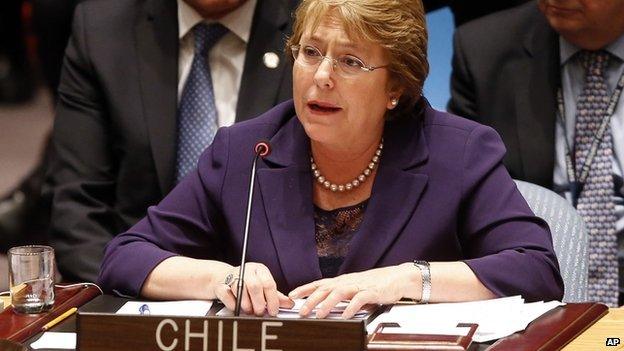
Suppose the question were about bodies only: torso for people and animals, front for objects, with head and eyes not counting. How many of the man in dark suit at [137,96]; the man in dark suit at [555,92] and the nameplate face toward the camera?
3

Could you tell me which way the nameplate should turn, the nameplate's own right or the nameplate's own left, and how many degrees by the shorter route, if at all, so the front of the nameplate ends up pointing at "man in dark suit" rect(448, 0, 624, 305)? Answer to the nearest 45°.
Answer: approximately 135° to the nameplate's own left

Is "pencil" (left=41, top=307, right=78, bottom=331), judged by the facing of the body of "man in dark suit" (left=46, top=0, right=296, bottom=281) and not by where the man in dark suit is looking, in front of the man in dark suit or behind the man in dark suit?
in front

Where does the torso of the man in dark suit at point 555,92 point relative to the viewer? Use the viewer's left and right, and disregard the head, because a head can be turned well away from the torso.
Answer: facing the viewer

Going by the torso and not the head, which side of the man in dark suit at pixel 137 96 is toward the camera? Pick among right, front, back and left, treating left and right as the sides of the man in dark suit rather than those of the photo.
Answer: front

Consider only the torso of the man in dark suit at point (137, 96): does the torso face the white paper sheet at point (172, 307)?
yes

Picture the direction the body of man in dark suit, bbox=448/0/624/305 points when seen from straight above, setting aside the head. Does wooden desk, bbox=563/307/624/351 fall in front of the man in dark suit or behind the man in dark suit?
in front

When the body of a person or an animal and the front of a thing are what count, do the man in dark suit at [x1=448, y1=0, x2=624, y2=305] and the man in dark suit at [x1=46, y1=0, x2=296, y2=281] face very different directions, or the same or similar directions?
same or similar directions

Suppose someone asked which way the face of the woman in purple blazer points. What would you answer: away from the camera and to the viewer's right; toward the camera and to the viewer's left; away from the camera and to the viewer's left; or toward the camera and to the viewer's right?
toward the camera and to the viewer's left

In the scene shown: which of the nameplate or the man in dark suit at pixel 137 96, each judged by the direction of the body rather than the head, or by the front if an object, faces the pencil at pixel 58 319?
the man in dark suit
